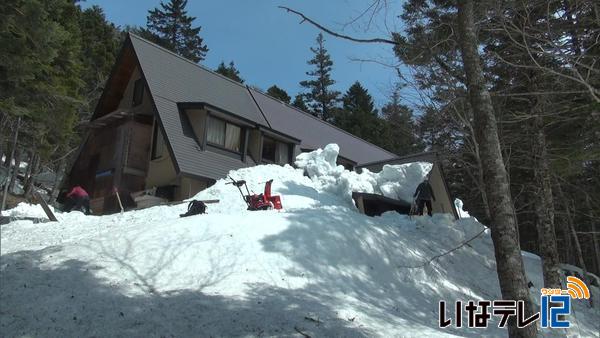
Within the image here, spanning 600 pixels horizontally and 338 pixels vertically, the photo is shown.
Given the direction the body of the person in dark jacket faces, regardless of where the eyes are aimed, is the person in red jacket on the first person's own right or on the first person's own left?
on the first person's own left

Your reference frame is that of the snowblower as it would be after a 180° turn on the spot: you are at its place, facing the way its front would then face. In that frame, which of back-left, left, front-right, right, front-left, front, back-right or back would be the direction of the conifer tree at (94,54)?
front-right

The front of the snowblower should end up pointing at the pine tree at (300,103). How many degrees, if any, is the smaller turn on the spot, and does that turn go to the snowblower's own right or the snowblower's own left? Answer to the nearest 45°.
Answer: approximately 90° to the snowblower's own left

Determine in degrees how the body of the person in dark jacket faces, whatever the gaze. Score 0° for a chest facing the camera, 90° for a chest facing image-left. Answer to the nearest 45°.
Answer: approximately 180°

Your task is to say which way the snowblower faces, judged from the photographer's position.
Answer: facing to the right of the viewer

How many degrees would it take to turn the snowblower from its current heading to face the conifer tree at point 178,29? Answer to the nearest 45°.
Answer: approximately 90° to its left

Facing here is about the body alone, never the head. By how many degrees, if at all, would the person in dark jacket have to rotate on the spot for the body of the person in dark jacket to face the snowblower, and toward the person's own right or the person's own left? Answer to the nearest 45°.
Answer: approximately 135° to the person's own left

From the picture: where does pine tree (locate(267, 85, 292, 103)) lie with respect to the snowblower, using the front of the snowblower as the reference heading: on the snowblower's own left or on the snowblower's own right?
on the snowblower's own left

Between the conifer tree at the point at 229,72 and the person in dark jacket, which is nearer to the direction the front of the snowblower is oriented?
the person in dark jacket
